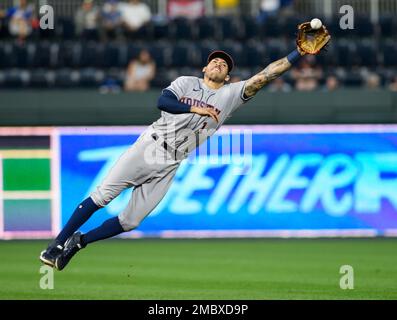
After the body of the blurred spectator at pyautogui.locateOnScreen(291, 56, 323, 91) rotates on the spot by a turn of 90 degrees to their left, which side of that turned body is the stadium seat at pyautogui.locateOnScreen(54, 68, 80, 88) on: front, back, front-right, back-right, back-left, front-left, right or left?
back

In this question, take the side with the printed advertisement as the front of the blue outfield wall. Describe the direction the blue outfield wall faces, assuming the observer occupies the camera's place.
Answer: facing the viewer

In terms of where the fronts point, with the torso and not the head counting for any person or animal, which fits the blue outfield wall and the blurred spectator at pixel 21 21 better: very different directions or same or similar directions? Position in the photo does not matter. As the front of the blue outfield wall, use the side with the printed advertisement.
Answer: same or similar directions

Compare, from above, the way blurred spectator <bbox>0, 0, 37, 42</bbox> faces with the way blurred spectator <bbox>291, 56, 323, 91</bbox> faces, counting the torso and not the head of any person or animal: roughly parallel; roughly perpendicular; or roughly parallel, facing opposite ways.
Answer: roughly parallel

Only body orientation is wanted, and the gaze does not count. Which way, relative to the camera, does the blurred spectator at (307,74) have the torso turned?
toward the camera

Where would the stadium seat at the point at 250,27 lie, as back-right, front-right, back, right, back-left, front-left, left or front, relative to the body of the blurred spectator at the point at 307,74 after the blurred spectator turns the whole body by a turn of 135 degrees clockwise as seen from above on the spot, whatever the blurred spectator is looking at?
front

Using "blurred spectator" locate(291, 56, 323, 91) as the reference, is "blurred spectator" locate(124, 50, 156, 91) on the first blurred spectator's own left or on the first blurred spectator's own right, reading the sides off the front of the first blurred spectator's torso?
on the first blurred spectator's own right

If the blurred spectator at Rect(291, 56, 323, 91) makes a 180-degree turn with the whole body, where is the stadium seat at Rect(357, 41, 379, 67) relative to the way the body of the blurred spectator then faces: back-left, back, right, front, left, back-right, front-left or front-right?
front-right

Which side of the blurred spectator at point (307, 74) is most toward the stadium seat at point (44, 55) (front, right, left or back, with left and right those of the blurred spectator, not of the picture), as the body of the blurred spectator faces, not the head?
right

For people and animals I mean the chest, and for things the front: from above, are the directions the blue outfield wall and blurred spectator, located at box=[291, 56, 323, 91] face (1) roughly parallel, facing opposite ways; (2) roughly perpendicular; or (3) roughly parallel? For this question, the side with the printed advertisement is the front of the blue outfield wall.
roughly parallel

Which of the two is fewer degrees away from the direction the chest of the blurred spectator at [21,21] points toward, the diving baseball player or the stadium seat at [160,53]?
the diving baseball player

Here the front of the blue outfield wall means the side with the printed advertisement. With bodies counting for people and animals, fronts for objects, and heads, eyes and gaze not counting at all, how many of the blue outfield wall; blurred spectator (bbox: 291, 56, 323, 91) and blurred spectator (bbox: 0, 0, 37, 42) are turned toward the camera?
3
